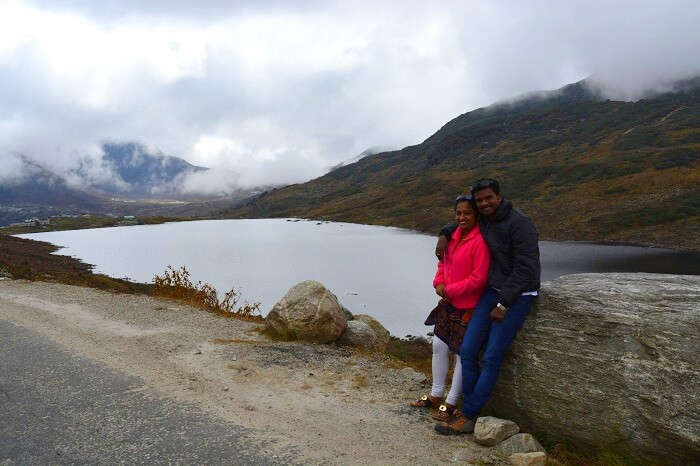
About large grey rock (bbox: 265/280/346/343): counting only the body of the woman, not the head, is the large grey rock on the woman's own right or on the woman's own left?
on the woman's own right

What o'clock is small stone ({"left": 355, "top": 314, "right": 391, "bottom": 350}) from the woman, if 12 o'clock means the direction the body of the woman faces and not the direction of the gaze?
The small stone is roughly at 4 o'clock from the woman.

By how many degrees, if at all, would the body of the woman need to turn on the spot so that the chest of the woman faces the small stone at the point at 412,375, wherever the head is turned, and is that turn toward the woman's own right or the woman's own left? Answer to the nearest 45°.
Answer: approximately 135° to the woman's own right

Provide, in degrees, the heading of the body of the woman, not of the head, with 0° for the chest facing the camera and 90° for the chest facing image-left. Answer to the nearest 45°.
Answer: approximately 45°

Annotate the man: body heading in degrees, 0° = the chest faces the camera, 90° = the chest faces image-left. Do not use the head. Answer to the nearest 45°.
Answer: approximately 45°
